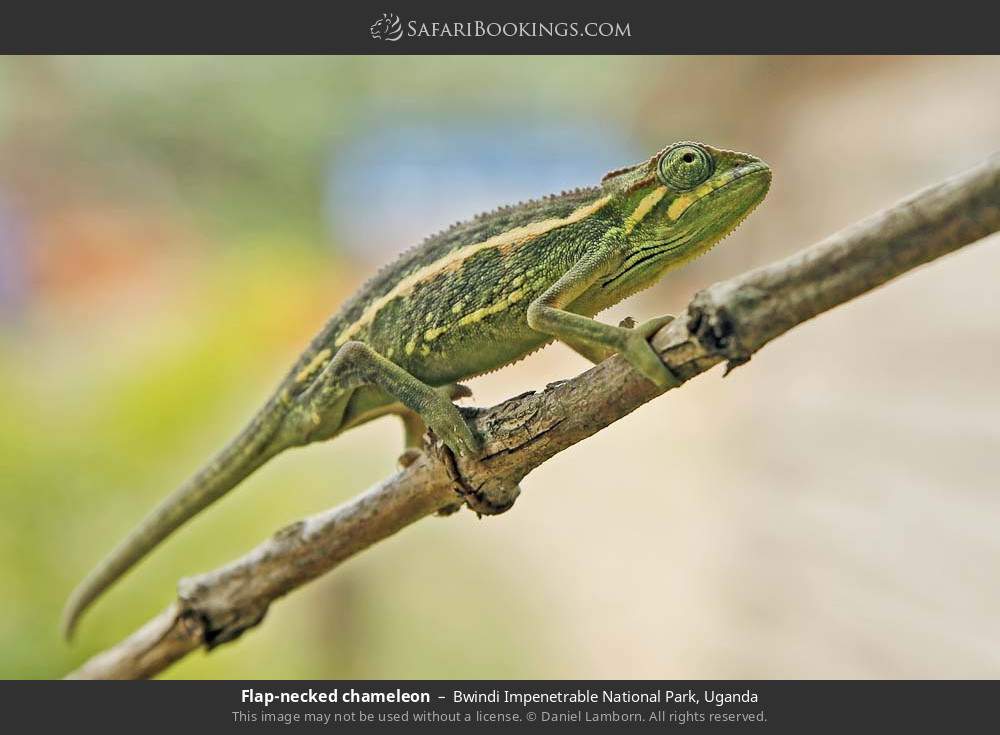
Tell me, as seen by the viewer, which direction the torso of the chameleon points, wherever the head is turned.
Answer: to the viewer's right
